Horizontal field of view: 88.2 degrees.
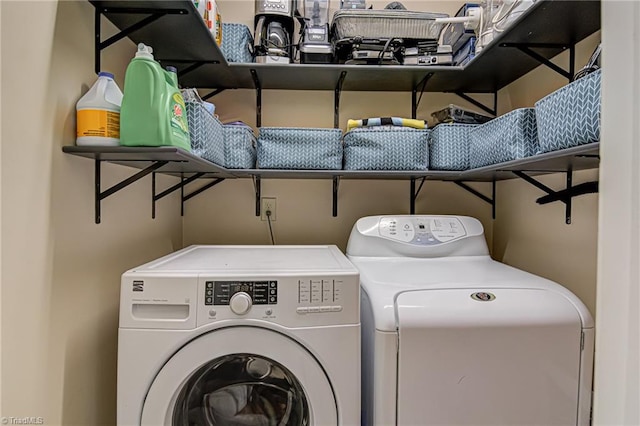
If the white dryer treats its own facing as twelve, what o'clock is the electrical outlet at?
The electrical outlet is roughly at 4 o'clock from the white dryer.

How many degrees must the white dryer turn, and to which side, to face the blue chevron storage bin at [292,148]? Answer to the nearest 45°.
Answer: approximately 90° to its right

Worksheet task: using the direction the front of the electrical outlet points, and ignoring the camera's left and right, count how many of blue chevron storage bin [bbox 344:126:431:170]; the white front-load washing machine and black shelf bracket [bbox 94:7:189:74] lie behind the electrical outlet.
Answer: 0

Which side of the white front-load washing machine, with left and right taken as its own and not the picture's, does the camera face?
front

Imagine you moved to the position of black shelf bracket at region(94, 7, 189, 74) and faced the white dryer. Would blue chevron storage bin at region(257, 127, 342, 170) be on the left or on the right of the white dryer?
left

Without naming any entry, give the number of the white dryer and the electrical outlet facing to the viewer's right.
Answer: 0

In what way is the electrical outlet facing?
toward the camera

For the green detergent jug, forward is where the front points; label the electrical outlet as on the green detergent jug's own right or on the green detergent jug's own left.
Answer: on the green detergent jug's own left

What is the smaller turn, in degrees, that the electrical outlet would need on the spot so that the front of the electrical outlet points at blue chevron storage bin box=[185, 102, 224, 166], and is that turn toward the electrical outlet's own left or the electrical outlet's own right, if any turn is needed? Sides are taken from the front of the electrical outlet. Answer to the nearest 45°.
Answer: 0° — it already faces it

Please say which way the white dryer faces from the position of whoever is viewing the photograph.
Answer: facing the viewer
